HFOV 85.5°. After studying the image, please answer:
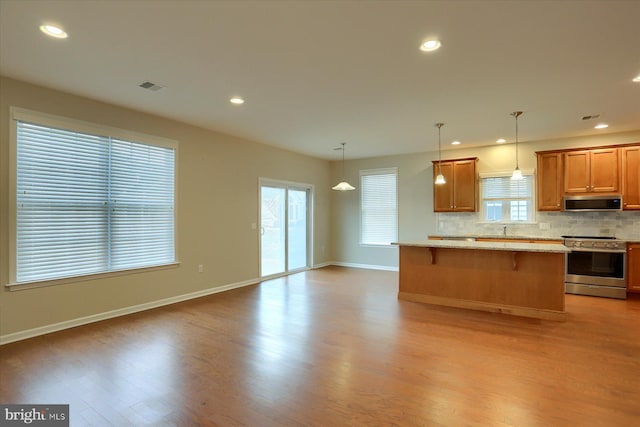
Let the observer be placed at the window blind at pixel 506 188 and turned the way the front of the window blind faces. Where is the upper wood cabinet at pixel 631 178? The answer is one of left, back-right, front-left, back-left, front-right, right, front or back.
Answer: left

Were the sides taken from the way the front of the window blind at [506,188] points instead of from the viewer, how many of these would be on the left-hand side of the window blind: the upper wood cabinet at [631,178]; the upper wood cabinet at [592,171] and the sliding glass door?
2

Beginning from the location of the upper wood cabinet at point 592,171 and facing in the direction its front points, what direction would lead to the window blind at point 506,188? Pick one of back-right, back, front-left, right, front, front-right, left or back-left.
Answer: right

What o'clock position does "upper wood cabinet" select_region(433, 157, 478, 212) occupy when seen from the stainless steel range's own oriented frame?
The upper wood cabinet is roughly at 3 o'clock from the stainless steel range.

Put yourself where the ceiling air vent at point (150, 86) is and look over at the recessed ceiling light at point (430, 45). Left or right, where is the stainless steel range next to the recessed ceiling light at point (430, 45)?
left

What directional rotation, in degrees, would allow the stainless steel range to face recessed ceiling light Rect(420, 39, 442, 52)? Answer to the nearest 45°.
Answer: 0° — it already faces it

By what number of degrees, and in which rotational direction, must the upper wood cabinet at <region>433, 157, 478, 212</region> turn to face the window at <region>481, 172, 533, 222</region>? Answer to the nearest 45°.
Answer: approximately 90° to its left

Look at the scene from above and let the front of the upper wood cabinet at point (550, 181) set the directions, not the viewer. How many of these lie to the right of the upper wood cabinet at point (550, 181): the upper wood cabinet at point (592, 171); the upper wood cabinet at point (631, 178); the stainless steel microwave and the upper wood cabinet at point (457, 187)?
1

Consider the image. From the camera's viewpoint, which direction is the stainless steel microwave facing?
toward the camera

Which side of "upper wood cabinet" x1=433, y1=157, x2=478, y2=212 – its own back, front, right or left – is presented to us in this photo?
front

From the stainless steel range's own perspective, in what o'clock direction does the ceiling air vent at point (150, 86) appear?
The ceiling air vent is roughly at 1 o'clock from the stainless steel range.

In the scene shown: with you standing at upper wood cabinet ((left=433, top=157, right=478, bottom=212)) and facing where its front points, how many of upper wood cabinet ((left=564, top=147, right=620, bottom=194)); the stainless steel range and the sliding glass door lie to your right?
1

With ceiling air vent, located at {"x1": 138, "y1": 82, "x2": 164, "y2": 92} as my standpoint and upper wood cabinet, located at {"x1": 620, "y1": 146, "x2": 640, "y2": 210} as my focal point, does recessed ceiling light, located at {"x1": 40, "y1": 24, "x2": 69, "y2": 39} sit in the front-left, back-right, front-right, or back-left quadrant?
back-right

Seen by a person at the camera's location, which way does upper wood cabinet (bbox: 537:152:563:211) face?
facing the viewer

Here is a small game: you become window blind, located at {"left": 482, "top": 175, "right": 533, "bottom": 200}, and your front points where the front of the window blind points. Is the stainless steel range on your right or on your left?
on your left

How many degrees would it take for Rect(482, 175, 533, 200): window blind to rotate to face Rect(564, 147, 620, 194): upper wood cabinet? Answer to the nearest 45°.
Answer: approximately 90° to its left

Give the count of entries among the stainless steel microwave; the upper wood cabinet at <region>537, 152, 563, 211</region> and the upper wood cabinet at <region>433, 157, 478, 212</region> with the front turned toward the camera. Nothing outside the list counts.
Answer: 3

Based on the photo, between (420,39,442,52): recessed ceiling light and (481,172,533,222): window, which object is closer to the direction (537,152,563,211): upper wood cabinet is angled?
the recessed ceiling light

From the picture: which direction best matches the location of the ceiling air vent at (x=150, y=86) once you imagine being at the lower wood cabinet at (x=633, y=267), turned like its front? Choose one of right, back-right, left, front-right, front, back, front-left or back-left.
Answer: front-right
